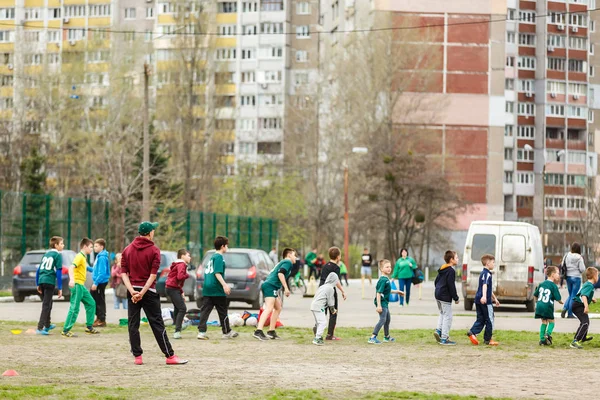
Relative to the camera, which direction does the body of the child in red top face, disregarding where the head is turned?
to the viewer's right

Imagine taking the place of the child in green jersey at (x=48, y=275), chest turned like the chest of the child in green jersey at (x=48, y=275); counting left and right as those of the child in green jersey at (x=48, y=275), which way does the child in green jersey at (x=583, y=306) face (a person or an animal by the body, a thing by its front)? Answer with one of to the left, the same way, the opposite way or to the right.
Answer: to the right
